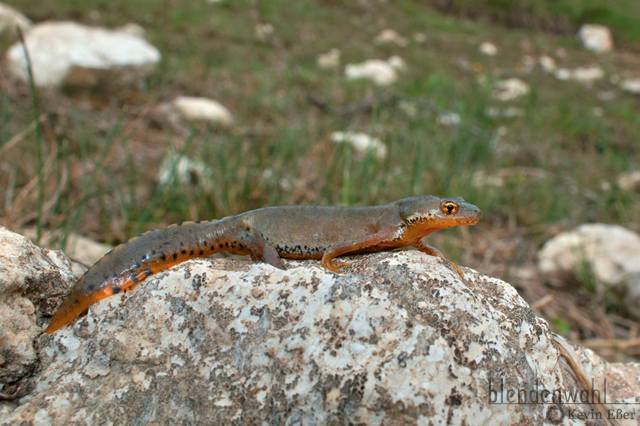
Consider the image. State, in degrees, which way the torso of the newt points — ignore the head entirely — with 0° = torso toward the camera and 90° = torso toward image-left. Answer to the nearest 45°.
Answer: approximately 270°

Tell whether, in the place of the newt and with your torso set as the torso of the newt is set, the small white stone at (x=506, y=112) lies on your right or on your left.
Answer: on your left

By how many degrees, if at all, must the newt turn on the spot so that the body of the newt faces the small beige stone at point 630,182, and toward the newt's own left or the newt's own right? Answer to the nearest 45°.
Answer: approximately 45° to the newt's own left

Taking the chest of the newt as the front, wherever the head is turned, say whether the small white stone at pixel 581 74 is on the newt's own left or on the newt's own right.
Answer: on the newt's own left

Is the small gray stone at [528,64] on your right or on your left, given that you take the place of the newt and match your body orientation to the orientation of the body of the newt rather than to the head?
on your left

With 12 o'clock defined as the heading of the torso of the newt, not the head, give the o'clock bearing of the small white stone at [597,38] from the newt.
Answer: The small white stone is roughly at 10 o'clock from the newt.

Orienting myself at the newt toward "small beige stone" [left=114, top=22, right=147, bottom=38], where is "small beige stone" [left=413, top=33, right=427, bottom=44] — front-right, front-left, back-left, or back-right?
front-right

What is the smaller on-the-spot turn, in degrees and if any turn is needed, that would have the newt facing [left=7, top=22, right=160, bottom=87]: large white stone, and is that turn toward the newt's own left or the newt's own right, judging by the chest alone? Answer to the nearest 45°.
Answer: approximately 135° to the newt's own left

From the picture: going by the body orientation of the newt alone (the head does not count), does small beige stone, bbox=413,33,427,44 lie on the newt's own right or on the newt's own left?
on the newt's own left

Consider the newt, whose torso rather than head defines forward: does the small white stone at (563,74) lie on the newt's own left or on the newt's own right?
on the newt's own left

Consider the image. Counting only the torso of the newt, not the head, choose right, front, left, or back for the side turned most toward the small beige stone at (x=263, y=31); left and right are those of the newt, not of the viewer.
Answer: left
